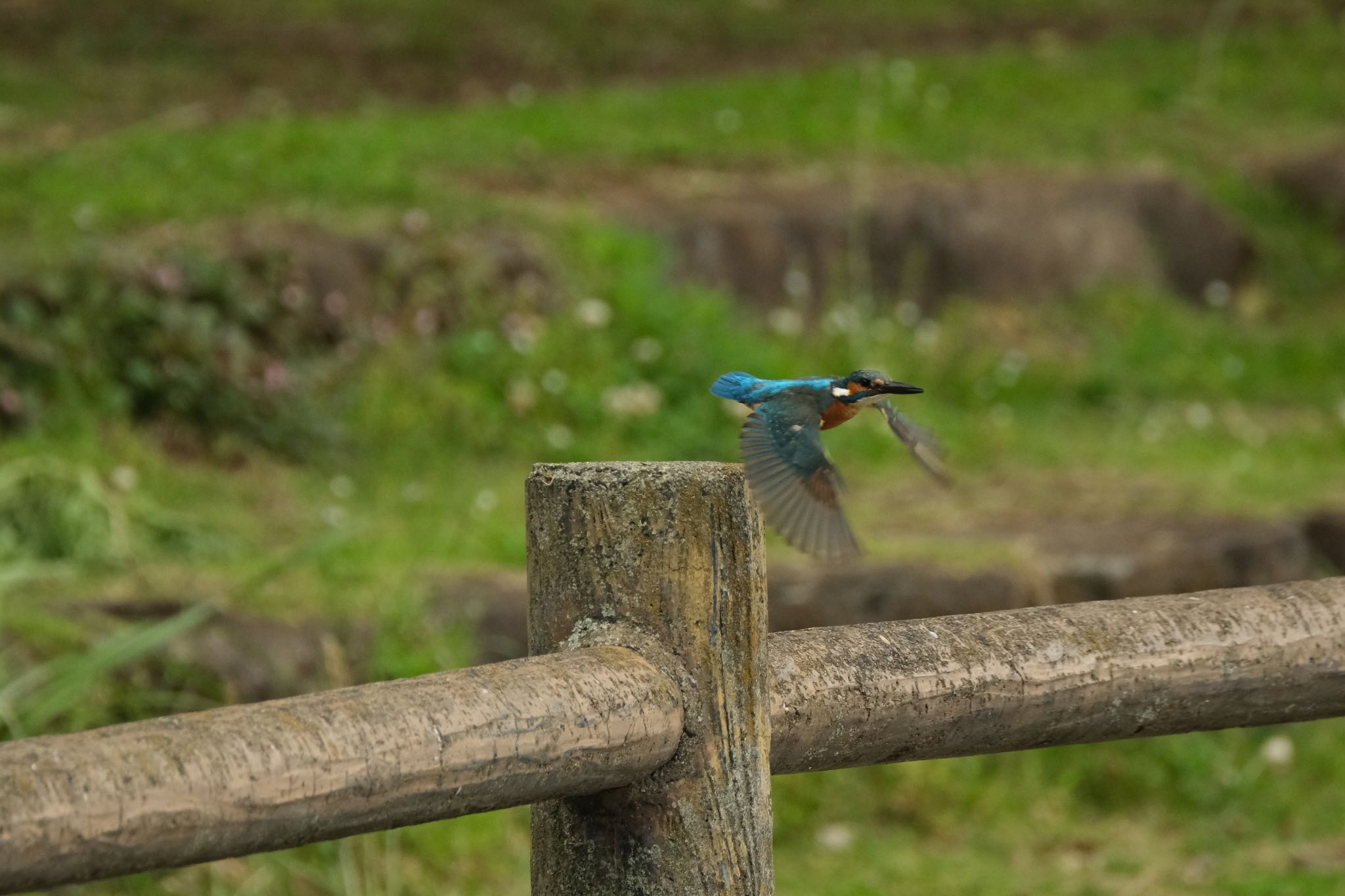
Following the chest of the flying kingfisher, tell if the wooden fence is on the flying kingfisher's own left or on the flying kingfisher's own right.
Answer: on the flying kingfisher's own right

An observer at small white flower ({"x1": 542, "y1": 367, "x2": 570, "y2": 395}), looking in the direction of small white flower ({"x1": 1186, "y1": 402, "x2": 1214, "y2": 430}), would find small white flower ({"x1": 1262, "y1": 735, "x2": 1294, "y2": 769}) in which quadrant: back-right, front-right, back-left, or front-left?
front-right

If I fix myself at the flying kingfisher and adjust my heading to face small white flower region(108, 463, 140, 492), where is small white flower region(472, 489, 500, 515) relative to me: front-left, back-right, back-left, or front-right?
front-right

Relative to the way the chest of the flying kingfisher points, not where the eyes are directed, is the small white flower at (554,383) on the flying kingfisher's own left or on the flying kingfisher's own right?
on the flying kingfisher's own left

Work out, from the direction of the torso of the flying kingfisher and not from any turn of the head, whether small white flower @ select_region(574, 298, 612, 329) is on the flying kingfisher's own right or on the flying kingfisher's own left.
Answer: on the flying kingfisher's own left

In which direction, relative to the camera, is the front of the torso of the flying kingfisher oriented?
to the viewer's right

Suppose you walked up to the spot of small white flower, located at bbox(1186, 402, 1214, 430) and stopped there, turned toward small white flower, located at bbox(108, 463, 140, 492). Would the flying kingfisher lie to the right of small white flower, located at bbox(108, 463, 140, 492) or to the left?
left

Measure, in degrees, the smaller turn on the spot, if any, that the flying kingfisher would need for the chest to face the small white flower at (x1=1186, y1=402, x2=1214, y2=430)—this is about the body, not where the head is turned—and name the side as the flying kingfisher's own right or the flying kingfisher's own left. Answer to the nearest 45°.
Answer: approximately 90° to the flying kingfisher's own left

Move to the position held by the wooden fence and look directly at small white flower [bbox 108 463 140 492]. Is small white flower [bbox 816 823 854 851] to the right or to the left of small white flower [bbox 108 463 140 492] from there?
right

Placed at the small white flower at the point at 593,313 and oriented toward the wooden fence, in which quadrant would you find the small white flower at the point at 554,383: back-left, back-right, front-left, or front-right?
front-right
